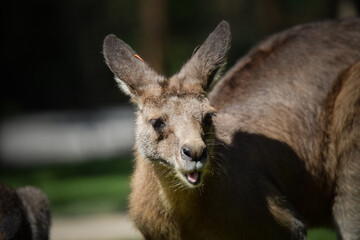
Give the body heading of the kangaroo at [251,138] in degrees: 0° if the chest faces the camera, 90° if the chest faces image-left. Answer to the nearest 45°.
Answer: approximately 45°

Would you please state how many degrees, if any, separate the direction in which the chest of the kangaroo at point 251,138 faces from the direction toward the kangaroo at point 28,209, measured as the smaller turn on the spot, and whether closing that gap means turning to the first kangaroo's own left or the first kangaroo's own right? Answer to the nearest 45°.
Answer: approximately 45° to the first kangaroo's own right
